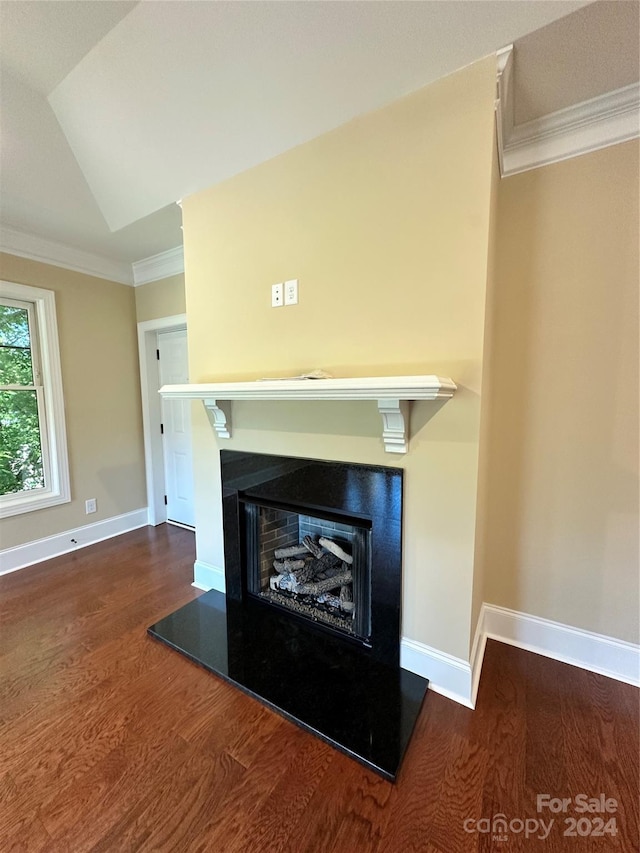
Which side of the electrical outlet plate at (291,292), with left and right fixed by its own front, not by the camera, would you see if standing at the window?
right

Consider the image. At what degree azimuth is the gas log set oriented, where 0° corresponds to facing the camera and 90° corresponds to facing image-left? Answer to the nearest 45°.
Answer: approximately 45°

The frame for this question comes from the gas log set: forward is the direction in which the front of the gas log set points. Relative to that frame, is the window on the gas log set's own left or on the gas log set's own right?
on the gas log set's own right

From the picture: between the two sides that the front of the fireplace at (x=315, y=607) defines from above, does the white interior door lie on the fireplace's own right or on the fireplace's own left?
on the fireplace's own right

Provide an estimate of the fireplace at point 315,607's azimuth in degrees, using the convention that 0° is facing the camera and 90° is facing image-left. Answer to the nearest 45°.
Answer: approximately 45°

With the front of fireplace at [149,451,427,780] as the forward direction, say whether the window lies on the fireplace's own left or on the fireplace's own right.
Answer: on the fireplace's own right

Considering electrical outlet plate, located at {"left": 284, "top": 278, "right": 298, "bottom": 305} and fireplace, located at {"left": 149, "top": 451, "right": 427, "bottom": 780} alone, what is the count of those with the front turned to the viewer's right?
0

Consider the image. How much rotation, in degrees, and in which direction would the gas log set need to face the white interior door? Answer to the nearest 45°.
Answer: approximately 90° to its right

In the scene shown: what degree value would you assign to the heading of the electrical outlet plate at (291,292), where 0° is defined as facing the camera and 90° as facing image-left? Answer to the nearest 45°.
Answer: approximately 45°
